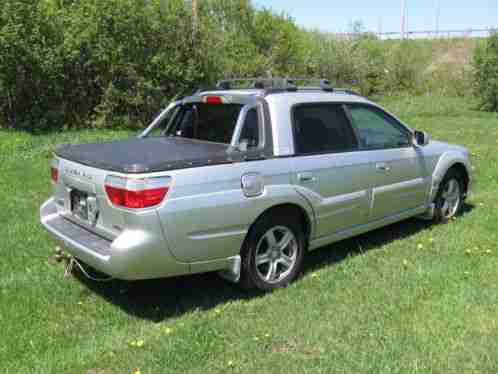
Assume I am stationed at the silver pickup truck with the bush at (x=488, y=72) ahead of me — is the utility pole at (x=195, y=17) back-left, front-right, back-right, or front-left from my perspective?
front-left

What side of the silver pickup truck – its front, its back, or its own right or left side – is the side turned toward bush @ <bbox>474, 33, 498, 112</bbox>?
front

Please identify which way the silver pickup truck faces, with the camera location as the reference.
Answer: facing away from the viewer and to the right of the viewer

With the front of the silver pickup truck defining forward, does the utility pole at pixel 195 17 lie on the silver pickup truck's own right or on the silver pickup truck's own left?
on the silver pickup truck's own left
